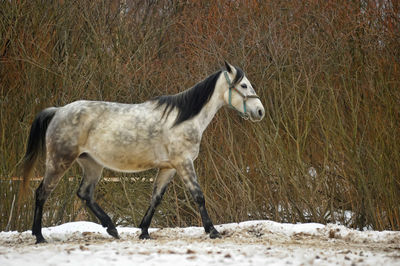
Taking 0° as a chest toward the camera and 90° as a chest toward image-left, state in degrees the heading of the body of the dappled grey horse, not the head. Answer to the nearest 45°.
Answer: approximately 270°
